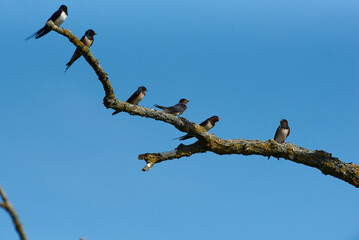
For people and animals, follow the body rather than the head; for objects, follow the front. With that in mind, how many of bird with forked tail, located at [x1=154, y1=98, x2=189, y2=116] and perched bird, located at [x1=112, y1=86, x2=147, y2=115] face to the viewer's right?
2

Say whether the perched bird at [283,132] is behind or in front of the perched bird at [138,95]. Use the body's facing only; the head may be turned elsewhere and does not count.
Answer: in front

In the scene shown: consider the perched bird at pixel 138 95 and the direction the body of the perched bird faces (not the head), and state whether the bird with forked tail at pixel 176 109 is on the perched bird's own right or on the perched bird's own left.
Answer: on the perched bird's own left

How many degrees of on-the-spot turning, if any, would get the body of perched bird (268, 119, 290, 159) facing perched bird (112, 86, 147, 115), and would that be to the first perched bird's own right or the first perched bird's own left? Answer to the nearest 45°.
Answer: approximately 135° to the first perched bird's own right

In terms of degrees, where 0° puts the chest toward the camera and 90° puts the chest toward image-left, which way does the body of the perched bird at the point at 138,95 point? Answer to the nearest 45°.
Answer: approximately 270°

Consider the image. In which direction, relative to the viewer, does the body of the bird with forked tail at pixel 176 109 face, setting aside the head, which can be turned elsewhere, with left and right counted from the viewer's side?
facing to the right of the viewer

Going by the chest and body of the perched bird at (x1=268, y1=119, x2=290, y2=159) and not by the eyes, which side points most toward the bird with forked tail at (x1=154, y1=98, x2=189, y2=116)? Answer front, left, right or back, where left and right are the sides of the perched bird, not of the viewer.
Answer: right
